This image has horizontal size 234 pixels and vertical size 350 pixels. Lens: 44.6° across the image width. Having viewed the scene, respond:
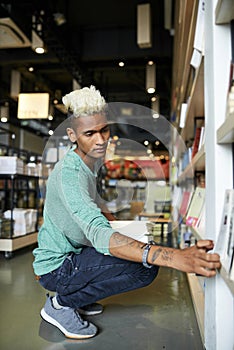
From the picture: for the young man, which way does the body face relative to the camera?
to the viewer's right

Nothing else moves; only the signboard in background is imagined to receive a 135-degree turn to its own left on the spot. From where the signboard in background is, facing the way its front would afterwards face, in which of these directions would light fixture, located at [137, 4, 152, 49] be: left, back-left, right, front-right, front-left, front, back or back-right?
right

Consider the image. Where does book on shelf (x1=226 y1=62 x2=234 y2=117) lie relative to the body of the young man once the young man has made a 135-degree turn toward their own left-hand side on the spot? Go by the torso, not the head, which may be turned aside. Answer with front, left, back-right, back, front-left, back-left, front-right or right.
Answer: back

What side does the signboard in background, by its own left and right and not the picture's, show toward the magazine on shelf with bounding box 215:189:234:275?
front

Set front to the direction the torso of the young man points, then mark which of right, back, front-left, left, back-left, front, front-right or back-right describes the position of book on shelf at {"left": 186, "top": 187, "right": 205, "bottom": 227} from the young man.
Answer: front-left

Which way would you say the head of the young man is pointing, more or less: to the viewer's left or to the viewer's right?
to the viewer's right

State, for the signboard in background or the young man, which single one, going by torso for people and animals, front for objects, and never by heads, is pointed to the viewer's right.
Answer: the young man

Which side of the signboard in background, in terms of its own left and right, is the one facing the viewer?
front

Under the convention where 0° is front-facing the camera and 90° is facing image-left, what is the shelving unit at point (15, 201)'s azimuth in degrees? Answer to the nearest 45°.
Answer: approximately 315°

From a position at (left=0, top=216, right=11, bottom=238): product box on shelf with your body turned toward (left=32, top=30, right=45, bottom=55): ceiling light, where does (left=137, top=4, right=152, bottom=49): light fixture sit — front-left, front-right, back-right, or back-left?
front-right

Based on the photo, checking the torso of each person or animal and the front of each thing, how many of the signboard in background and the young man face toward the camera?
1
